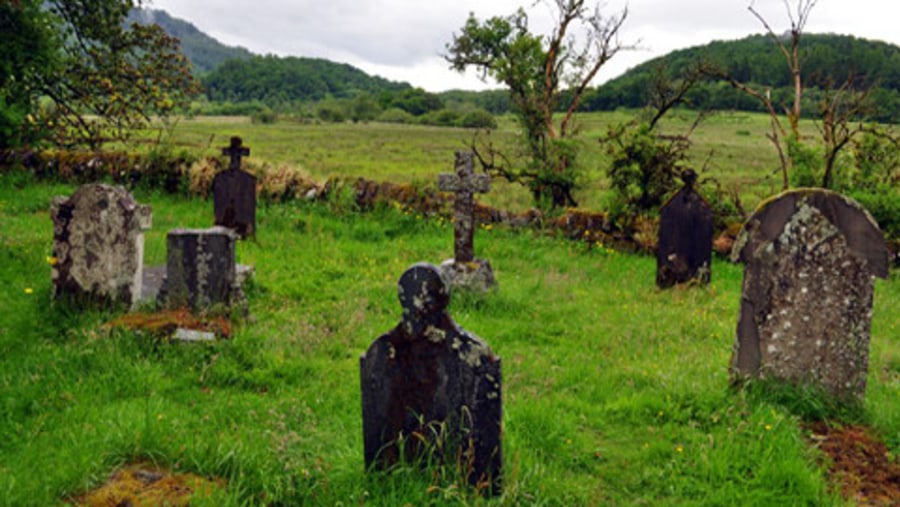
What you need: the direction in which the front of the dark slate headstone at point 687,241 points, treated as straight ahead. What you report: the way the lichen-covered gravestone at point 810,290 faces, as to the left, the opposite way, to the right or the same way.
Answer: the same way

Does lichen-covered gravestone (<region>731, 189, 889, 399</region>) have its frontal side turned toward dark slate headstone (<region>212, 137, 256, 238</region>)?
no

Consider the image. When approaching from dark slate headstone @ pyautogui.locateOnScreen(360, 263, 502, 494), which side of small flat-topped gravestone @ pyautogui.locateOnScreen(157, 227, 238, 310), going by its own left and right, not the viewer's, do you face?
front

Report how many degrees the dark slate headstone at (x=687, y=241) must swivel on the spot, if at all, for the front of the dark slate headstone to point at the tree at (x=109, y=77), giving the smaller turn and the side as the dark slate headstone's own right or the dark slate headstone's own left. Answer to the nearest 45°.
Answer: approximately 90° to the dark slate headstone's own right

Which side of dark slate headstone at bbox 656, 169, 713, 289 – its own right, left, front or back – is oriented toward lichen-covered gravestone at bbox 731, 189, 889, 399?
front

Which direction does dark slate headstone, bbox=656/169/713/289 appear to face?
toward the camera

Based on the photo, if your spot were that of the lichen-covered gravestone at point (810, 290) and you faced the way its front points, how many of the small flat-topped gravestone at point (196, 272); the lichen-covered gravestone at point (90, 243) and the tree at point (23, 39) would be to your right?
3

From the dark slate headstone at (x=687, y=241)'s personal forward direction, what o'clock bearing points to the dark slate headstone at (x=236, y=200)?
the dark slate headstone at (x=236, y=200) is roughly at 3 o'clock from the dark slate headstone at (x=687, y=241).

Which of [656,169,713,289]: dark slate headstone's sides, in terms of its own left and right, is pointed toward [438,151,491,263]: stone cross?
right

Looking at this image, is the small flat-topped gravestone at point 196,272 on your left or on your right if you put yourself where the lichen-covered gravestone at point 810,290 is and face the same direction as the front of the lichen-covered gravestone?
on your right

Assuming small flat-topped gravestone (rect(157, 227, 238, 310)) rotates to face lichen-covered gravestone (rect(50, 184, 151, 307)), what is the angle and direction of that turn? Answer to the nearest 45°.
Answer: approximately 90° to its right

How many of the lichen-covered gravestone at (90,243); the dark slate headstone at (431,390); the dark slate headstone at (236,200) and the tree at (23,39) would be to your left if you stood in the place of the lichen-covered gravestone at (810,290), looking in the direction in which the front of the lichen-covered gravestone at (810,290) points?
0

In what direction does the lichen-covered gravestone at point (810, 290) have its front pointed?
toward the camera

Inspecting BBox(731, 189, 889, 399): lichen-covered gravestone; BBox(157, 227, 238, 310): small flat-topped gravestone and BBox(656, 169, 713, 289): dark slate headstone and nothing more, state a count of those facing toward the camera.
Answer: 3

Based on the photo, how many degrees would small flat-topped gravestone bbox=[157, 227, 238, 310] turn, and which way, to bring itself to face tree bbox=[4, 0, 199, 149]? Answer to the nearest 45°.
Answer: approximately 180°

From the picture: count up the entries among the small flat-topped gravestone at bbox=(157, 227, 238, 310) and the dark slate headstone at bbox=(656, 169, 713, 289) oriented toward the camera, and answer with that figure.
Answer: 2
